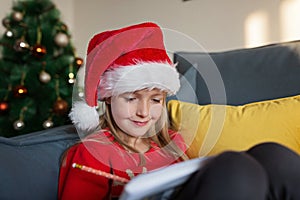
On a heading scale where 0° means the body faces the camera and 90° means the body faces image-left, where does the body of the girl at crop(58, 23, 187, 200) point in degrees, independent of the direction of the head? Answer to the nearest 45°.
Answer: approximately 315°

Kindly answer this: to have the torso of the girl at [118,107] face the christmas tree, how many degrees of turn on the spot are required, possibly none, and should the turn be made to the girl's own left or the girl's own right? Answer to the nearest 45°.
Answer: approximately 180°
